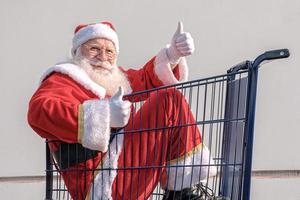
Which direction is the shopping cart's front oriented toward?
to the viewer's left

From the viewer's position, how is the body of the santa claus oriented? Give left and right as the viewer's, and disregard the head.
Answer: facing the viewer and to the right of the viewer
